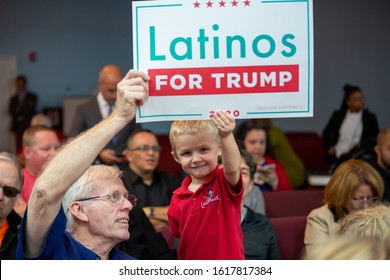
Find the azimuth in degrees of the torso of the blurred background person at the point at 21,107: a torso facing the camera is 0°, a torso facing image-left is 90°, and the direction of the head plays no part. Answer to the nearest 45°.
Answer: approximately 0°

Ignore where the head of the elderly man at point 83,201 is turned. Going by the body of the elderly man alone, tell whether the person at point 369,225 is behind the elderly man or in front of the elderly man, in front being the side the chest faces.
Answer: in front

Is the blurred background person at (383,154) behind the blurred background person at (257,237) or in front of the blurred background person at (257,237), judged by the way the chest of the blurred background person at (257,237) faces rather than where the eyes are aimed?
behind

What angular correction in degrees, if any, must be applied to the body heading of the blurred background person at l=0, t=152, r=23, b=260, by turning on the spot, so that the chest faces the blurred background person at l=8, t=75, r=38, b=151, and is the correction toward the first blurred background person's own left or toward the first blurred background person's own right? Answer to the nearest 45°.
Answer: approximately 180°

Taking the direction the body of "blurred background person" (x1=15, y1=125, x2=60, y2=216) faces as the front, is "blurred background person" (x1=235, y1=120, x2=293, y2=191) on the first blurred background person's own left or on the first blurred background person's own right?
on the first blurred background person's own left

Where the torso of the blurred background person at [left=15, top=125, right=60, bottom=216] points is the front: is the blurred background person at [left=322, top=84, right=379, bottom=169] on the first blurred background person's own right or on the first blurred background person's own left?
on the first blurred background person's own left

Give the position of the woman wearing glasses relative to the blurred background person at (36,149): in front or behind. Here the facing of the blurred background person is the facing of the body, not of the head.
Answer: in front
